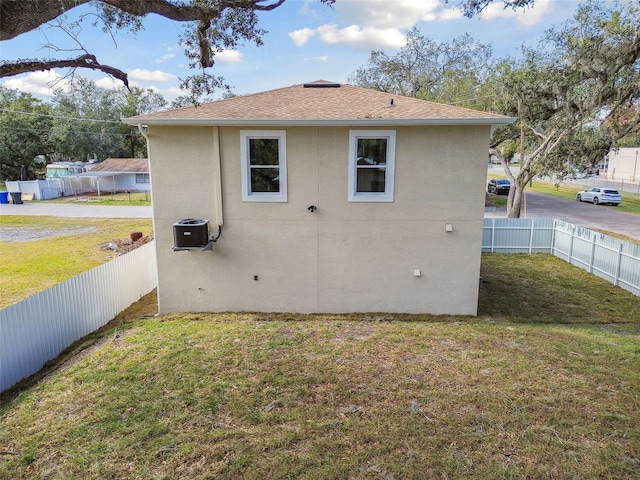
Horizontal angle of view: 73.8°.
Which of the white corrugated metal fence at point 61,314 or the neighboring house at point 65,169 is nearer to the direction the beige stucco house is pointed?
the neighboring house

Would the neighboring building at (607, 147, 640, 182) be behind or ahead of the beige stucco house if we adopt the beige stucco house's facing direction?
ahead

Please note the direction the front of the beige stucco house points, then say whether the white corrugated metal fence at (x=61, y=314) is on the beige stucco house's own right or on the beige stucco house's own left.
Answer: on the beige stucco house's own left

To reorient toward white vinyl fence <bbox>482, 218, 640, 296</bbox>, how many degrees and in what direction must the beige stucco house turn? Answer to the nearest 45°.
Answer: approximately 45° to its right

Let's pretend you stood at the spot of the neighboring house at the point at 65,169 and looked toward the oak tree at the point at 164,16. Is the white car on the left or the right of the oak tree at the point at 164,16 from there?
left

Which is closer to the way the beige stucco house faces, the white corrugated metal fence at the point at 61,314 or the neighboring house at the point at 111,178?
the neighboring house

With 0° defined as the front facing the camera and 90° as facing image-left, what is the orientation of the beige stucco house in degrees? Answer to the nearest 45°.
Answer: approximately 180°
